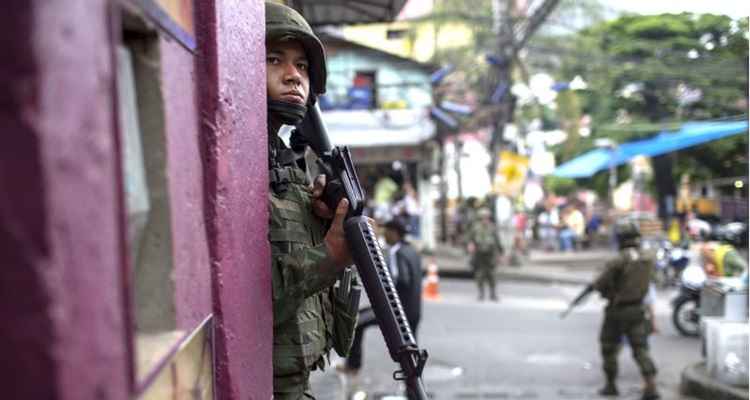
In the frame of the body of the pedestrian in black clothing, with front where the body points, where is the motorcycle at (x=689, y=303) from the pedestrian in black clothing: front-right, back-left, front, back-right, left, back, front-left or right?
back-right

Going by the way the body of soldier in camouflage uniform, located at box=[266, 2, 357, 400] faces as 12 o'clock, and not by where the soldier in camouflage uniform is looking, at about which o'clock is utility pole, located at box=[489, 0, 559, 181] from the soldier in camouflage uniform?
The utility pole is roughly at 8 o'clock from the soldier in camouflage uniform.

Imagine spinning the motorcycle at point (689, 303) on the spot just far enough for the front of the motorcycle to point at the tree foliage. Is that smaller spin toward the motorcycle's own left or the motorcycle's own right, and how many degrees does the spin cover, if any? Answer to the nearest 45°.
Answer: approximately 135° to the motorcycle's own right

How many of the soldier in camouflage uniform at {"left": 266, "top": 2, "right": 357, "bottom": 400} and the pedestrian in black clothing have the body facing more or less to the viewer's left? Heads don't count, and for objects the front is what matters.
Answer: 1

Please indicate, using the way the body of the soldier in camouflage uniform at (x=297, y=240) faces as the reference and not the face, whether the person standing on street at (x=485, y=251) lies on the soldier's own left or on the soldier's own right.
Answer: on the soldier's own left

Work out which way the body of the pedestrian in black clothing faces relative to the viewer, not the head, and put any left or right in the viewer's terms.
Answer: facing to the left of the viewer

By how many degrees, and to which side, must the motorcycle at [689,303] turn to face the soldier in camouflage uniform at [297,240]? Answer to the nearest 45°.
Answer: approximately 45° to its left

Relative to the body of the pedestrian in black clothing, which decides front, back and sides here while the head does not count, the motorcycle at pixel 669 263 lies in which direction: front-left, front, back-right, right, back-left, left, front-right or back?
back-right
